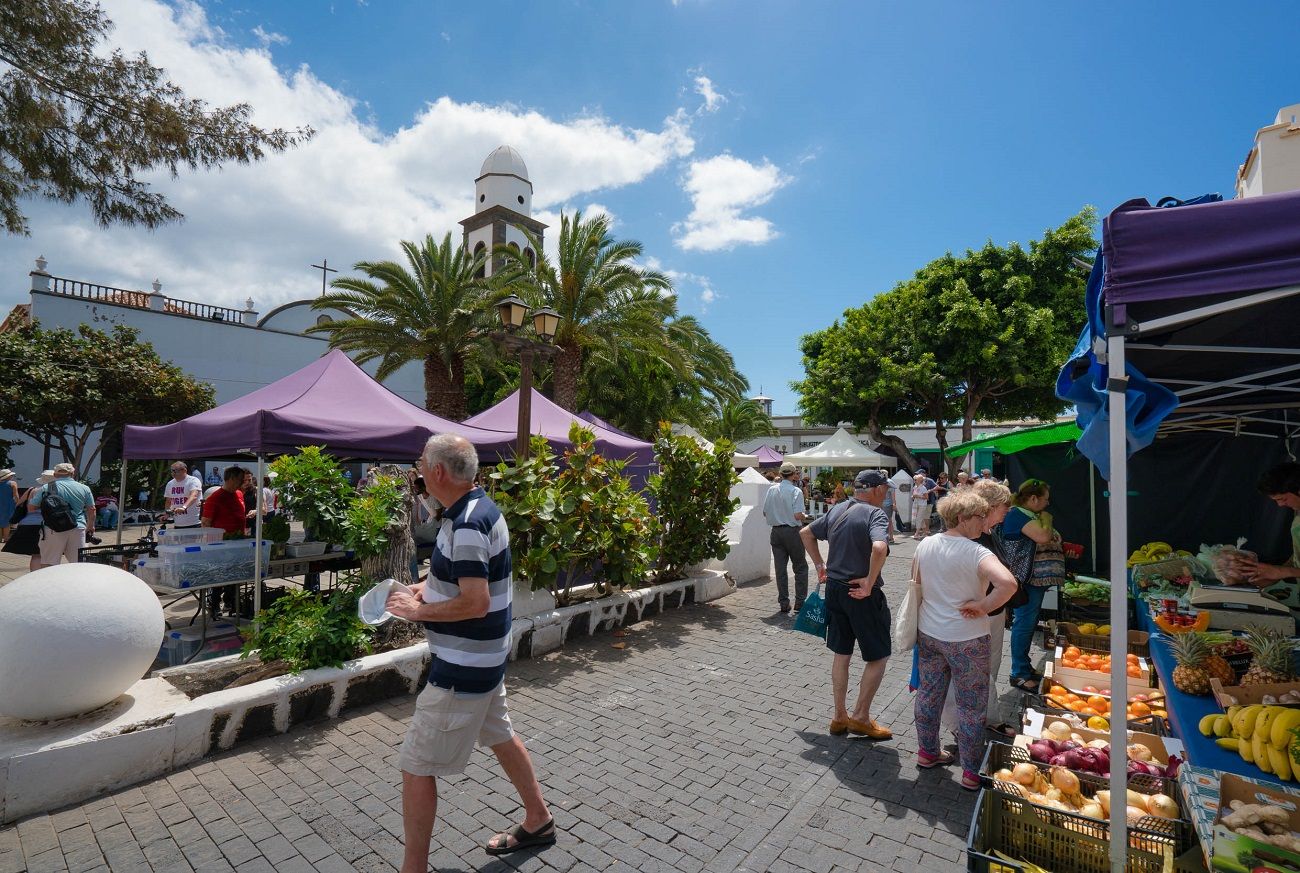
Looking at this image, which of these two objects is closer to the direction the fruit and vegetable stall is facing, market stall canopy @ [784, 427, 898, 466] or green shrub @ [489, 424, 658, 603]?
the green shrub

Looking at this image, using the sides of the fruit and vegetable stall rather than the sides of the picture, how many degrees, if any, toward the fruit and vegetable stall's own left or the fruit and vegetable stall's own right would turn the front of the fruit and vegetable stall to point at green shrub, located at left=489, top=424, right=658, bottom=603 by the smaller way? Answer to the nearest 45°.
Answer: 0° — it already faces it

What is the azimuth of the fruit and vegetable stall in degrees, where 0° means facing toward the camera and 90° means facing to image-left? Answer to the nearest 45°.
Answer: approximately 90°

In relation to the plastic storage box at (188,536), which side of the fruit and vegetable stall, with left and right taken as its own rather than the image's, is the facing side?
front

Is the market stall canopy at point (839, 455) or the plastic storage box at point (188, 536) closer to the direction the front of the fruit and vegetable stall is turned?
the plastic storage box

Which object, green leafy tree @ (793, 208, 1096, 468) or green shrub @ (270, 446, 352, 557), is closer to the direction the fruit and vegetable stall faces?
the green shrub

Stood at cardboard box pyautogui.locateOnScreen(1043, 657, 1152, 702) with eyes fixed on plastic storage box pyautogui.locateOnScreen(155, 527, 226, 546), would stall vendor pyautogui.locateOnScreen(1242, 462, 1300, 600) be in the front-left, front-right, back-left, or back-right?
back-right

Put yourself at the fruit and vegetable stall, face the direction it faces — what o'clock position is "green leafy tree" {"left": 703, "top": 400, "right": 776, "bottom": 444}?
The green leafy tree is roughly at 2 o'clock from the fruit and vegetable stall.

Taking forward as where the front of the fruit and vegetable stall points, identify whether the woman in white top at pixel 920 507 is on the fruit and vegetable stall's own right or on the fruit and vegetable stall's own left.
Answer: on the fruit and vegetable stall's own right

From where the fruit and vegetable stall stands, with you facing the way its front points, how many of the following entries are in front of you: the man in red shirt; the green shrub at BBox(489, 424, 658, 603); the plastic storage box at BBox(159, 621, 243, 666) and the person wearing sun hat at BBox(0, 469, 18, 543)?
4

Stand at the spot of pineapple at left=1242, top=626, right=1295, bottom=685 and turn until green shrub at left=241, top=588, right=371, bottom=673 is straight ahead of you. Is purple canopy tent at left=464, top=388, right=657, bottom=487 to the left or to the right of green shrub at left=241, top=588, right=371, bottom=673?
right

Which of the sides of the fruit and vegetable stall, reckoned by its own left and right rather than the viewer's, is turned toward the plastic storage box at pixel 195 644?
front
